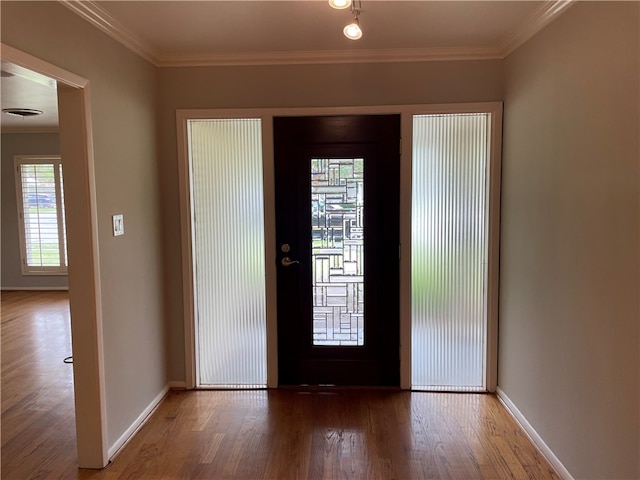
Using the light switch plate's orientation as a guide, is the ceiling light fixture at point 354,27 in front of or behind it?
in front

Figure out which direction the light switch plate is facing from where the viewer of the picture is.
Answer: facing the viewer and to the right of the viewer

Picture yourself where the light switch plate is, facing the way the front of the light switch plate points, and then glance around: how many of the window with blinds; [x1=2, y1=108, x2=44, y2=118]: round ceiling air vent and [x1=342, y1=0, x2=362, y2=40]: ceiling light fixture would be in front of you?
1

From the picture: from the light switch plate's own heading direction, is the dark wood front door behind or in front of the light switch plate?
in front

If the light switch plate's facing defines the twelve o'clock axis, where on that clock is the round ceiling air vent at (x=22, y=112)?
The round ceiling air vent is roughly at 7 o'clock from the light switch plate.

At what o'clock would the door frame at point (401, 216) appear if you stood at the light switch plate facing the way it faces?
The door frame is roughly at 11 o'clock from the light switch plate.

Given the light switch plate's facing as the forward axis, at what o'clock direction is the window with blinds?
The window with blinds is roughly at 7 o'clock from the light switch plate.
